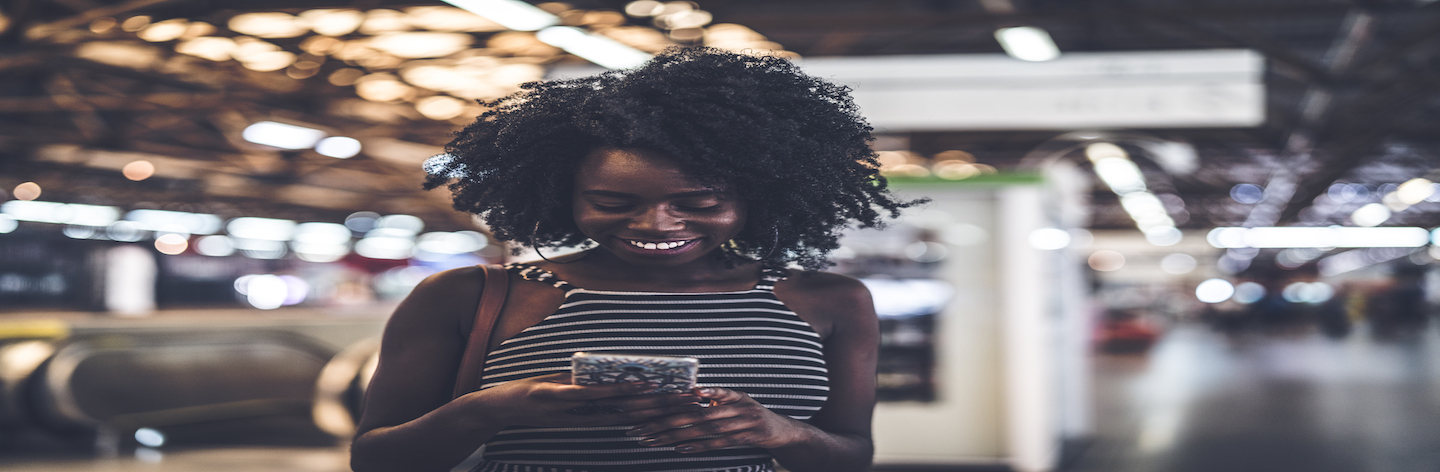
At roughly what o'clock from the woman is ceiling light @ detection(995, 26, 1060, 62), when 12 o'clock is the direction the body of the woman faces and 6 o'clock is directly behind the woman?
The ceiling light is roughly at 7 o'clock from the woman.

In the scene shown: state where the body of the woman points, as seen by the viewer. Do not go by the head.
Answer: toward the camera

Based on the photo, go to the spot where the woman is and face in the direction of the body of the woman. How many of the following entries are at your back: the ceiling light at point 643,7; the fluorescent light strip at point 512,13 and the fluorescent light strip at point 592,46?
3

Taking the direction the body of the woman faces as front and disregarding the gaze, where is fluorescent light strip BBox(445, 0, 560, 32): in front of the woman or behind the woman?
behind

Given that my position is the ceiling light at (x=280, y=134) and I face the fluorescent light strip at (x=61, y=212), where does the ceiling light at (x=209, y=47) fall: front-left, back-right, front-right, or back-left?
back-left

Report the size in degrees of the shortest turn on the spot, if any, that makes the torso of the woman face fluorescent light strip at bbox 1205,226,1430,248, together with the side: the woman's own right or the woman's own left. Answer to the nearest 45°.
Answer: approximately 135° to the woman's own left

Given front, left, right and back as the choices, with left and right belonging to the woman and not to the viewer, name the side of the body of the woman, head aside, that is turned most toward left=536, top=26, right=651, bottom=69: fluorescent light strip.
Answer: back

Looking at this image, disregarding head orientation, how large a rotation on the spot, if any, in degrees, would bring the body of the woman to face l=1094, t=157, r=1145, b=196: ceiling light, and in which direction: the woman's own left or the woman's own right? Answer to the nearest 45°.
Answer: approximately 135° to the woman's own left

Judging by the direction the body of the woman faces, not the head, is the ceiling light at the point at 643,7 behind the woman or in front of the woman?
behind

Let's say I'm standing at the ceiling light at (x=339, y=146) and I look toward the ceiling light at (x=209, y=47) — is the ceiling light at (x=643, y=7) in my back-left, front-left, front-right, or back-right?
front-left

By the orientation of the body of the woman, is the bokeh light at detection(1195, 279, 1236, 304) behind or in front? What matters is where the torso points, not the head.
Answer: behind

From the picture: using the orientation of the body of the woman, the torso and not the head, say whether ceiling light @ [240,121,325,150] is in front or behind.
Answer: behind

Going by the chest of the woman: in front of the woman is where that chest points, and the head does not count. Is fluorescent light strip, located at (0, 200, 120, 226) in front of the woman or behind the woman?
behind
